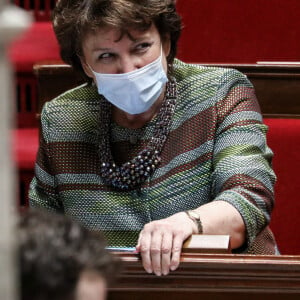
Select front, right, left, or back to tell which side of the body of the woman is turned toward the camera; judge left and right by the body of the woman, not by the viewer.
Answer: front

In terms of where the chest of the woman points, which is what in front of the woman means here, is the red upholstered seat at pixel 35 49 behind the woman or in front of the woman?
behind

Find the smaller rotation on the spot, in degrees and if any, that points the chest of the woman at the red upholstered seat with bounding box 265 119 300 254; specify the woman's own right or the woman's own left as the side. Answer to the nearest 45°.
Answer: approximately 135° to the woman's own left
